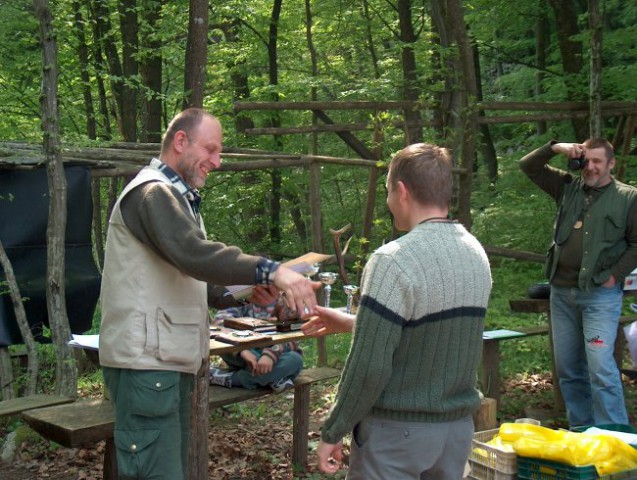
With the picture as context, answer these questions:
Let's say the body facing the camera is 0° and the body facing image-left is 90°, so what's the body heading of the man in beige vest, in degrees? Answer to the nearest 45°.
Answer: approximately 270°

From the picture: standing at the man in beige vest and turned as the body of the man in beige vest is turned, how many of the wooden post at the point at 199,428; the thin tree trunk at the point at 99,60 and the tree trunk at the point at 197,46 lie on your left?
3

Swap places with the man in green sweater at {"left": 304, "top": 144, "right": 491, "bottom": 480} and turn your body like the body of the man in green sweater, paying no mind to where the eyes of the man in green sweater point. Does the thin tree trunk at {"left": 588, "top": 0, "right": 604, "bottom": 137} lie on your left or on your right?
on your right

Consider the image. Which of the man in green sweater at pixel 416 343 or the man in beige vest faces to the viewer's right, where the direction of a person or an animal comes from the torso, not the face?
the man in beige vest

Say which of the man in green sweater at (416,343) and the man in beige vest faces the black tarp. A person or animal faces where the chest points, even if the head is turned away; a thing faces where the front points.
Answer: the man in green sweater

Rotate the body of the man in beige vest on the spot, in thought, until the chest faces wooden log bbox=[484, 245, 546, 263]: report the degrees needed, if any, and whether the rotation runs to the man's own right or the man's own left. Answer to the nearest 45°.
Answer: approximately 45° to the man's own left

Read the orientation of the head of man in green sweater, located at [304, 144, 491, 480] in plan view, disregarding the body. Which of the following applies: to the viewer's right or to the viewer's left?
to the viewer's left

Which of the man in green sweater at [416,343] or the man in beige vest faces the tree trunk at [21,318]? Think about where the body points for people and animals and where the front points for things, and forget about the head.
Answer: the man in green sweater

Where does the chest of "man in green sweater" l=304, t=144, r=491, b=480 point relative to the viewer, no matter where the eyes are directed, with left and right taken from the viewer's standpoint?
facing away from the viewer and to the left of the viewer

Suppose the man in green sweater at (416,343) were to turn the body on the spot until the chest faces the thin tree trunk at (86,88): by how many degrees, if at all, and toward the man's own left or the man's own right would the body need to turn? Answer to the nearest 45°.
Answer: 0° — they already face it

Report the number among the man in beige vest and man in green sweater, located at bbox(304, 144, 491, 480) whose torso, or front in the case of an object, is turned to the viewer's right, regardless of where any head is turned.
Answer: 1

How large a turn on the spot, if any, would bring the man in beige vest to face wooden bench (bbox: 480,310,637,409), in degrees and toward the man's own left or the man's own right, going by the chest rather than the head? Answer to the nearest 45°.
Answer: approximately 45° to the man's own left

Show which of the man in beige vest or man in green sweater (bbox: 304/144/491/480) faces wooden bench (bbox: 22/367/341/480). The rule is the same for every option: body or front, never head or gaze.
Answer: the man in green sweater

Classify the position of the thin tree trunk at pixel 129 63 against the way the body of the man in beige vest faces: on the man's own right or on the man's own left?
on the man's own left

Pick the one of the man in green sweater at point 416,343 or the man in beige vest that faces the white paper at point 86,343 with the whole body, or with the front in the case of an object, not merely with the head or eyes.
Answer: the man in green sweater

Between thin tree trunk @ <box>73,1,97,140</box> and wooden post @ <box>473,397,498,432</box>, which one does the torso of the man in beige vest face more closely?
the wooden post

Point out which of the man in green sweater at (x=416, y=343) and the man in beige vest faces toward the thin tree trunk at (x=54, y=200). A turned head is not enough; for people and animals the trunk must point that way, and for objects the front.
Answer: the man in green sweater
